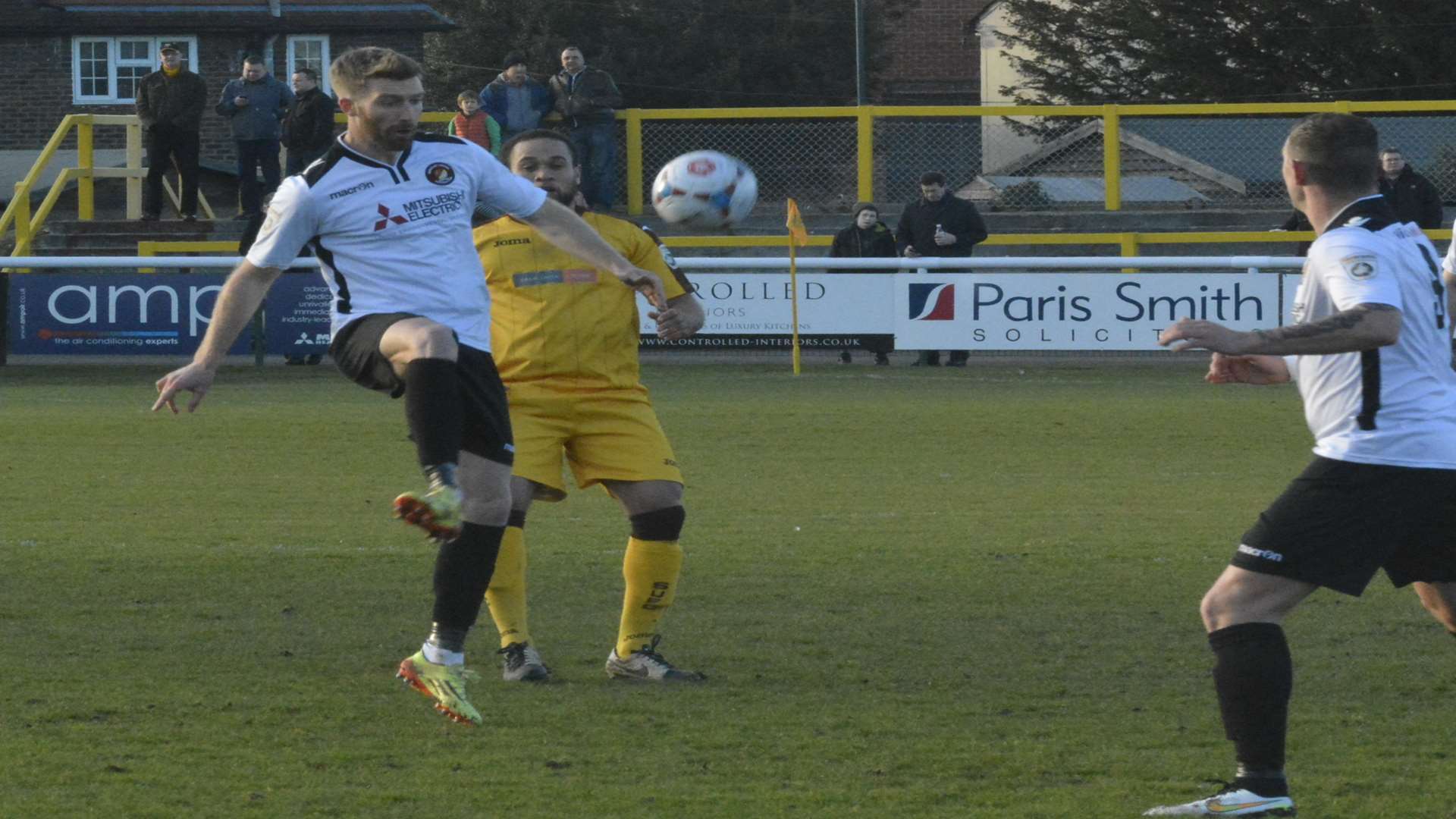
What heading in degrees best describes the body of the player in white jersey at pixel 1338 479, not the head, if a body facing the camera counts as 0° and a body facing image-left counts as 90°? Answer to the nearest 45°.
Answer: approximately 90°

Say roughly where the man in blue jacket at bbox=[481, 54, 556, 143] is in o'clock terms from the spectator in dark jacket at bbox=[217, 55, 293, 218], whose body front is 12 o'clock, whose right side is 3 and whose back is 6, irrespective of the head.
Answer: The man in blue jacket is roughly at 10 o'clock from the spectator in dark jacket.

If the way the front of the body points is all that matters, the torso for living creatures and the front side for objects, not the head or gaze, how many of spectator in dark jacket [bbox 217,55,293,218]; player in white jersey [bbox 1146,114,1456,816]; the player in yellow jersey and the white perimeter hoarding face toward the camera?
3

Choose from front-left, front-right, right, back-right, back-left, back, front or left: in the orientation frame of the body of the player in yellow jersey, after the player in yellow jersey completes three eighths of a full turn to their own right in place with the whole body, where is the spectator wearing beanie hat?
front-right

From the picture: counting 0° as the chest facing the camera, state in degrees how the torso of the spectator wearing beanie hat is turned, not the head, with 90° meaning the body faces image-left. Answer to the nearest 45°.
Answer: approximately 0°

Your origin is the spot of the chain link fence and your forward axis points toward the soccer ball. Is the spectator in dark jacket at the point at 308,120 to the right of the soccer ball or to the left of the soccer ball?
right
